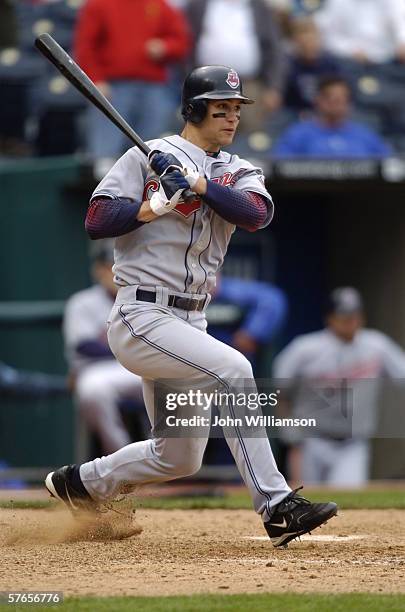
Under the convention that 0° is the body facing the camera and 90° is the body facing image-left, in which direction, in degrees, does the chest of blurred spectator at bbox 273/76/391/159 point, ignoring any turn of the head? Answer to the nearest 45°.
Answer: approximately 0°

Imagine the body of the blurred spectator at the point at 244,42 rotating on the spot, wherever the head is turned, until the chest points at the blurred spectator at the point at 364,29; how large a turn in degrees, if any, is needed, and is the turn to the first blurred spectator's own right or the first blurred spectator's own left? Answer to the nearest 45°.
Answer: approximately 135° to the first blurred spectator's own left

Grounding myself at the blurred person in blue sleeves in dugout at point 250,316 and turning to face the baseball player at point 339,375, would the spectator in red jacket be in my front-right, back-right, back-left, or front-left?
back-left
